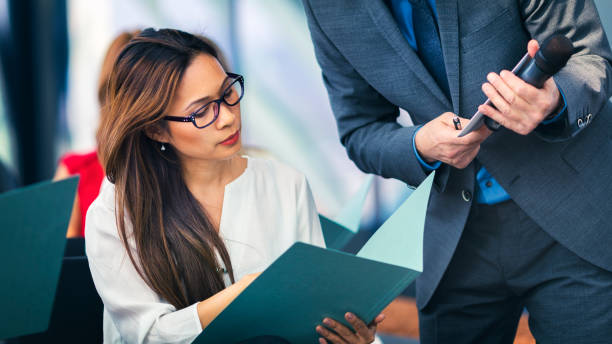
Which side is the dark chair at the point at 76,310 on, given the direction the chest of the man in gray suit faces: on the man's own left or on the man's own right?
on the man's own right

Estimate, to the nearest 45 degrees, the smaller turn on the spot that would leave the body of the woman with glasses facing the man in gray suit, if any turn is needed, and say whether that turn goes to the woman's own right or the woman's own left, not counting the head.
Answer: approximately 45° to the woman's own left

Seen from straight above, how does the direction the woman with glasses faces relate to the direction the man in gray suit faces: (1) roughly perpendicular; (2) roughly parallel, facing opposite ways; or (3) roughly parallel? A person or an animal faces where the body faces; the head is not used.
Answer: roughly perpendicular

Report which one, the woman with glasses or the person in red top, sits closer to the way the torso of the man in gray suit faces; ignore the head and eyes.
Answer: the woman with glasses

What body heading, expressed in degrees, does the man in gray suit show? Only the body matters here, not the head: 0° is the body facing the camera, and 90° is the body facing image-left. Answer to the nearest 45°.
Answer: approximately 0°

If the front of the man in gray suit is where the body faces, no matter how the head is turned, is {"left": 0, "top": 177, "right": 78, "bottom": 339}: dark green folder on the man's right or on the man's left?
on the man's right
